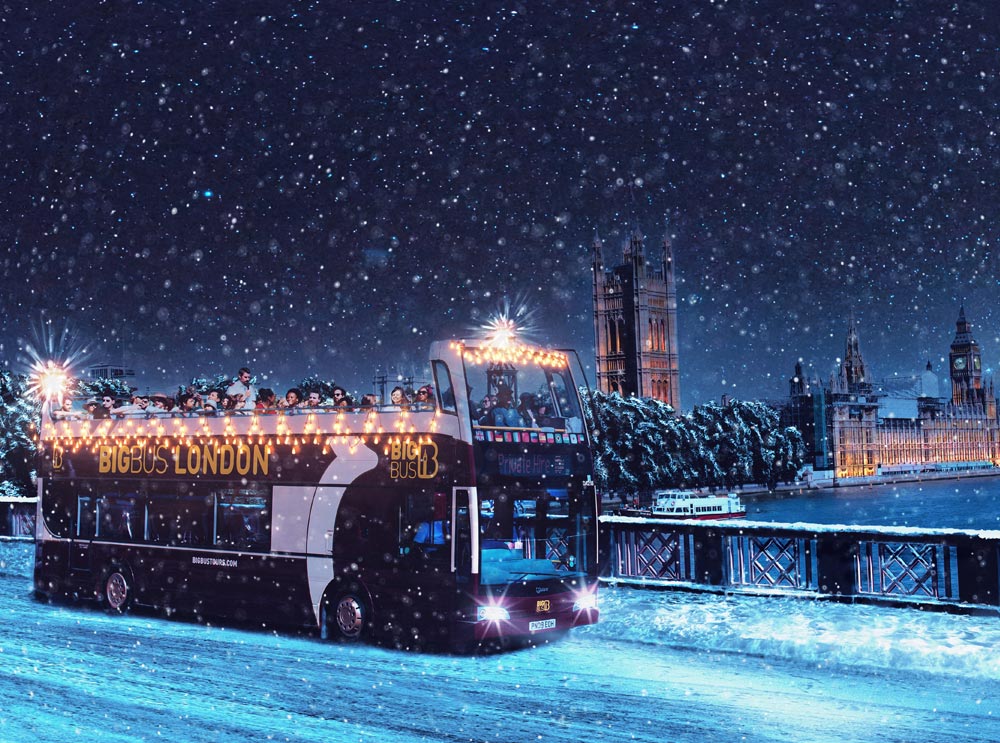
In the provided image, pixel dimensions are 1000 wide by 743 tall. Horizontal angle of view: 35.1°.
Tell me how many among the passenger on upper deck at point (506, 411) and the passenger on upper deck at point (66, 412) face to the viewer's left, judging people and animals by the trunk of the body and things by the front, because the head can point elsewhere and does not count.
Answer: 0

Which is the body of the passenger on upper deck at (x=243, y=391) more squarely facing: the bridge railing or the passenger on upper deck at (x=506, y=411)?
the passenger on upper deck

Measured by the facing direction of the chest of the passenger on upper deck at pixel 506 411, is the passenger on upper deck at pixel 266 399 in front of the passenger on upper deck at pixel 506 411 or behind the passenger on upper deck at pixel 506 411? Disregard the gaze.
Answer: behind

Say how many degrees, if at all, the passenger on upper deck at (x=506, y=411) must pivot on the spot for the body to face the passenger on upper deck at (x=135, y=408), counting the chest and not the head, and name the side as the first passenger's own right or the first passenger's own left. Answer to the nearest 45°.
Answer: approximately 180°

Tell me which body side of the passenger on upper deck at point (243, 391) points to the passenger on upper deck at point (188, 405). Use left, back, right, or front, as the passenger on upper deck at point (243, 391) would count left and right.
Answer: back

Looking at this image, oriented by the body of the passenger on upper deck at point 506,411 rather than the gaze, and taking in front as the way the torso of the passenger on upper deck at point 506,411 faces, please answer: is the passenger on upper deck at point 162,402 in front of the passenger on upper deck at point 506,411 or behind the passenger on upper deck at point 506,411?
behind

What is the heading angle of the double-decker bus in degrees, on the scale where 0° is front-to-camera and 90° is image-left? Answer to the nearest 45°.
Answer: approximately 315°

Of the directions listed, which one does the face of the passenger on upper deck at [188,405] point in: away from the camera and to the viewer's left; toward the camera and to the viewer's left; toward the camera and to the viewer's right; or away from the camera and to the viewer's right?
toward the camera and to the viewer's right

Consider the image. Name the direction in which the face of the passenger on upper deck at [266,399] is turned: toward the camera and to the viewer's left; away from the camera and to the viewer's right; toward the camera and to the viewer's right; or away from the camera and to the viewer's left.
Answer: toward the camera and to the viewer's right
